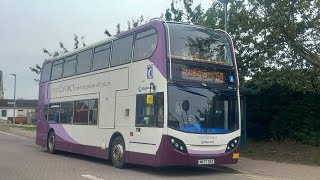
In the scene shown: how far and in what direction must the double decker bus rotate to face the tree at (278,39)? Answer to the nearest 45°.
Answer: approximately 90° to its left

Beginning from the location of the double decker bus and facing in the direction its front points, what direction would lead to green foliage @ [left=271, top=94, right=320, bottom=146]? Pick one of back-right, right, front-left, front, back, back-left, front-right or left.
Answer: left
